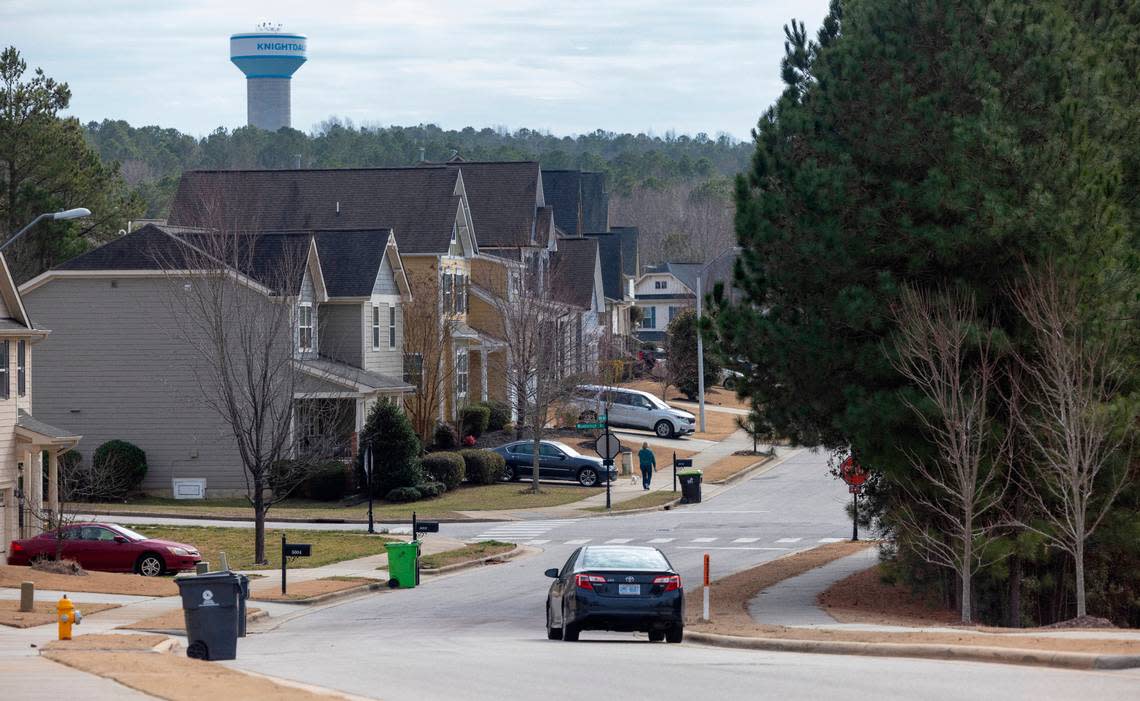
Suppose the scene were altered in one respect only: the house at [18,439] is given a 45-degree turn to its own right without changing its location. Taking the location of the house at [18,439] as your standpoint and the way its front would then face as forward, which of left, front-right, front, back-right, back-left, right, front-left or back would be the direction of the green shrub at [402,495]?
back-left

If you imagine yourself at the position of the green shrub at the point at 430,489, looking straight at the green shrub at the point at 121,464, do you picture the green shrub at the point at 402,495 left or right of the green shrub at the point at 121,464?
left

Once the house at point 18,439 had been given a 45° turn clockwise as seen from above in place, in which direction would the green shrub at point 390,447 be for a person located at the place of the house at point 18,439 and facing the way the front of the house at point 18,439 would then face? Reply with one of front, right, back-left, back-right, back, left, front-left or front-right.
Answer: back-left

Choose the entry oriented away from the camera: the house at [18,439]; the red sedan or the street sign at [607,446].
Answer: the street sign

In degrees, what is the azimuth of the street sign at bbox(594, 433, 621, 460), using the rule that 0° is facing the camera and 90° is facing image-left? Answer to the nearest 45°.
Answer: approximately 180°

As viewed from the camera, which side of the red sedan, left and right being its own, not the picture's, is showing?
right

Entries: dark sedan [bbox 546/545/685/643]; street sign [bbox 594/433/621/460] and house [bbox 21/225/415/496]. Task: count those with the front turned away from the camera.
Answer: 2

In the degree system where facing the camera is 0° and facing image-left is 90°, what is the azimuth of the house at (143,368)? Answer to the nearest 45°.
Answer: approximately 315°

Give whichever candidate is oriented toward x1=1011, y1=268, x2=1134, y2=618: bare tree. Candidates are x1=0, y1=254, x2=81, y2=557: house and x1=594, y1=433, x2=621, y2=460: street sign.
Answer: the house

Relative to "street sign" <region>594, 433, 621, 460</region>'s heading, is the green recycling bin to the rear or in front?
to the rear

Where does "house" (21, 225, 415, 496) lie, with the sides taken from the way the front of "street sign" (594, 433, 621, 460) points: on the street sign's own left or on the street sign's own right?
on the street sign's own left

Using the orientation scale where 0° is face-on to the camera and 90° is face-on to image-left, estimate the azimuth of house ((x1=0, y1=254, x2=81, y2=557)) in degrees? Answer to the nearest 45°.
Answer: approximately 315°

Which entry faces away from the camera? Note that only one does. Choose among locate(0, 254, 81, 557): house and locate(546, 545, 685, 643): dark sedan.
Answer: the dark sedan

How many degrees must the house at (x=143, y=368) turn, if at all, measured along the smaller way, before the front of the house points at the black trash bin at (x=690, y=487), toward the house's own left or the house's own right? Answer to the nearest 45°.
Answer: approximately 45° to the house's own left

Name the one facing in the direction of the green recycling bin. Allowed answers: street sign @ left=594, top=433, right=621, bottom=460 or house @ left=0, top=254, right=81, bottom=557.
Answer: the house

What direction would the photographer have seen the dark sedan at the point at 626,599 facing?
facing away from the viewer
